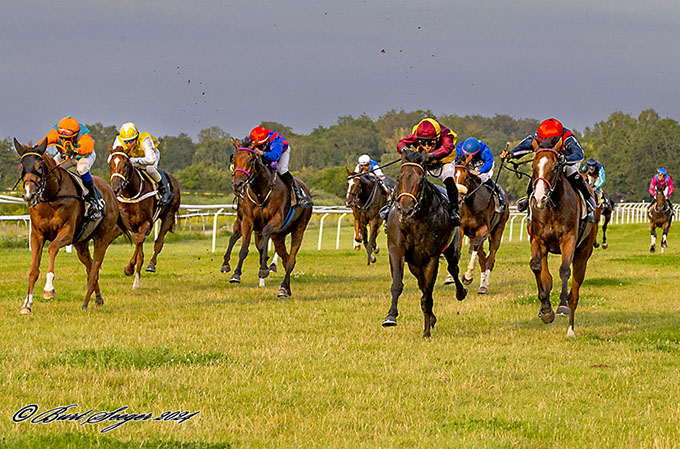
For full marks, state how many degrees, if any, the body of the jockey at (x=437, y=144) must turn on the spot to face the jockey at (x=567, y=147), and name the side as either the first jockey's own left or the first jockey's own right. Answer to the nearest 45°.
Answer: approximately 135° to the first jockey's own left

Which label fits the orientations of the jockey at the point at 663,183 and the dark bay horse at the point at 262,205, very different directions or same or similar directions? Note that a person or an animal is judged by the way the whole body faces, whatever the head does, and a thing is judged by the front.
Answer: same or similar directions

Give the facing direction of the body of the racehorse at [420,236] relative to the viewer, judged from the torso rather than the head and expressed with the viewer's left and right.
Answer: facing the viewer and to the left of the viewer

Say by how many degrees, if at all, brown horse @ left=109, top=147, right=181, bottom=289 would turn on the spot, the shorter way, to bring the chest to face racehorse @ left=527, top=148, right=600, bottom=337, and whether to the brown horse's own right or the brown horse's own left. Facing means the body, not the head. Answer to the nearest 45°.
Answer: approximately 90° to the brown horse's own left

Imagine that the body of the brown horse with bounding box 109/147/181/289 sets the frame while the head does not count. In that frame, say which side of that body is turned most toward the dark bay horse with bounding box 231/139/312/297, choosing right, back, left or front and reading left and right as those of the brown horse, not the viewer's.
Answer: left

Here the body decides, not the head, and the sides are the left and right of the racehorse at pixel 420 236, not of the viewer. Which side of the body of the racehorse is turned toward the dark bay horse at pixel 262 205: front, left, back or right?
back

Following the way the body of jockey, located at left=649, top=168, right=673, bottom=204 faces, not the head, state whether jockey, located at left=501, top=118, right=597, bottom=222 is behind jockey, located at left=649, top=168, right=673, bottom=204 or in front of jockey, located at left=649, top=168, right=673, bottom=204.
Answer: in front

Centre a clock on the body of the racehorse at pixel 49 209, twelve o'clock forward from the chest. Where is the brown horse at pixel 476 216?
The brown horse is roughly at 7 o'clock from the racehorse.

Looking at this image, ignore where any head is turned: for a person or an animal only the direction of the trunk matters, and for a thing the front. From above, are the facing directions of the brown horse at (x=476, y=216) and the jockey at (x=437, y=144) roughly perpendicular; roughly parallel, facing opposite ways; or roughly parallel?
roughly parallel

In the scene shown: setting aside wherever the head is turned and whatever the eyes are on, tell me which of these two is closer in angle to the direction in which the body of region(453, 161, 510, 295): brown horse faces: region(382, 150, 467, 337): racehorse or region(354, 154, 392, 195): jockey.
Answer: the racehorse

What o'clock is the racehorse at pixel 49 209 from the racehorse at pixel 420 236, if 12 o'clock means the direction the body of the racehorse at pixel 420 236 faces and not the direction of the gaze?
the racehorse at pixel 49 209 is roughly at 2 o'clock from the racehorse at pixel 420 236.

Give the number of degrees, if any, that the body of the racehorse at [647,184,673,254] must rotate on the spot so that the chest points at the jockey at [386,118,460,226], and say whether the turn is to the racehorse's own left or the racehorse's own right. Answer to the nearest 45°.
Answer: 0° — it already faces them

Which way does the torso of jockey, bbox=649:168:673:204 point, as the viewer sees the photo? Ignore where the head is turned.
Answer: toward the camera

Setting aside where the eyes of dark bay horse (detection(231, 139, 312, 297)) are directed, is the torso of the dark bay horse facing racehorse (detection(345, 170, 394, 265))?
no

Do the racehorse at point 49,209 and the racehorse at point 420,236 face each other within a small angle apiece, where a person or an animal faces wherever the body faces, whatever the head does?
no

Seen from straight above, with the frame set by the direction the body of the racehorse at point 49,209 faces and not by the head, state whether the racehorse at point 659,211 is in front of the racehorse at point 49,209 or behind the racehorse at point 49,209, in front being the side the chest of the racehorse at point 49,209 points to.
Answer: behind

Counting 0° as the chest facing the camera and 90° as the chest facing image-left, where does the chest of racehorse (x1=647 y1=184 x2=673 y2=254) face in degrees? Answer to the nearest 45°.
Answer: approximately 0°

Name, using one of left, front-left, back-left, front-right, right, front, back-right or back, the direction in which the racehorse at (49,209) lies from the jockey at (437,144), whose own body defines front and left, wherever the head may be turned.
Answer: front-right

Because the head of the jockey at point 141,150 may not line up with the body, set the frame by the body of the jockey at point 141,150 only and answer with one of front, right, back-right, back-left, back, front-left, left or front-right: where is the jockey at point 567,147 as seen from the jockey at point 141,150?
left
